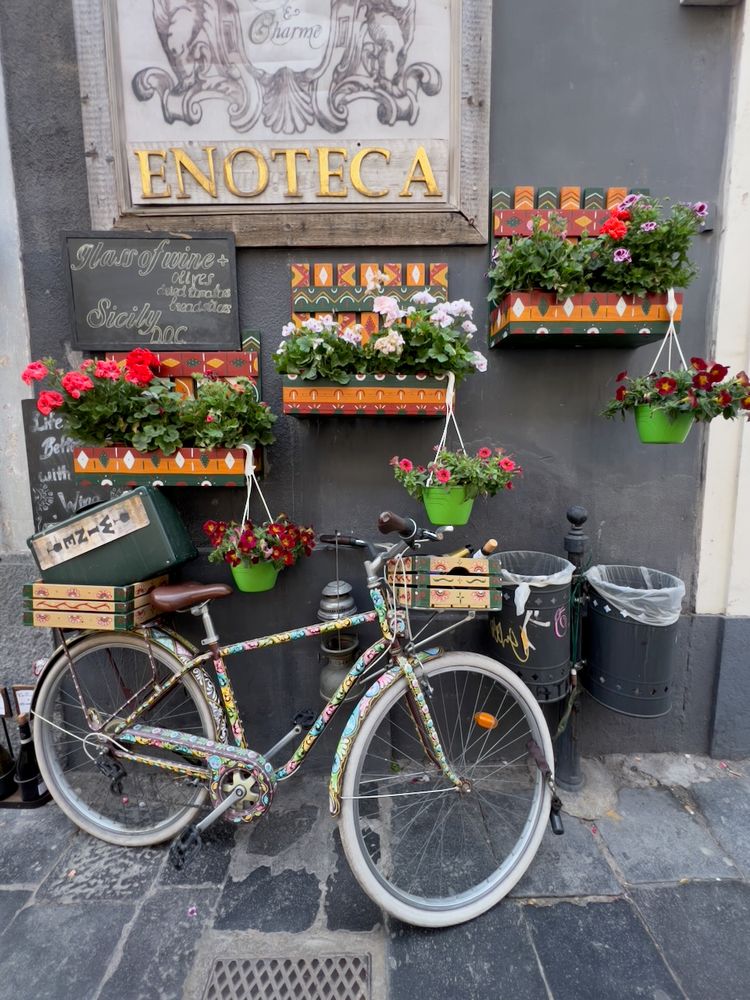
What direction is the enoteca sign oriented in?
toward the camera

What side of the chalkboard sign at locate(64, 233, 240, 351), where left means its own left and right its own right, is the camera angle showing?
front

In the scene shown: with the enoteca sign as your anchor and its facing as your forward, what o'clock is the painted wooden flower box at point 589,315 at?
The painted wooden flower box is roughly at 10 o'clock from the enoteca sign.

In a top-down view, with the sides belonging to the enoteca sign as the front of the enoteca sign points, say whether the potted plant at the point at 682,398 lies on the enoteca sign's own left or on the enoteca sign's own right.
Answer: on the enoteca sign's own left

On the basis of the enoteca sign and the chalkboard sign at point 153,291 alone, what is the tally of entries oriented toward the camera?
2

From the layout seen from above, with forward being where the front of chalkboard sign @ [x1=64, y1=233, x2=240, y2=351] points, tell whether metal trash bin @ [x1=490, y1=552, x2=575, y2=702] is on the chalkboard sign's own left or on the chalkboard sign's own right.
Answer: on the chalkboard sign's own left

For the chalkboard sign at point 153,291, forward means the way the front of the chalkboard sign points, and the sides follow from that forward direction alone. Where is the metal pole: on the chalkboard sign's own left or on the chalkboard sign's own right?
on the chalkboard sign's own left
